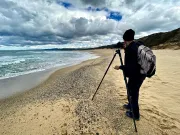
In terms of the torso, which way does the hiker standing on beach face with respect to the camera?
to the viewer's left
